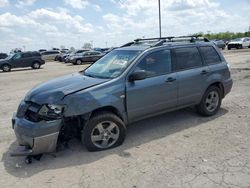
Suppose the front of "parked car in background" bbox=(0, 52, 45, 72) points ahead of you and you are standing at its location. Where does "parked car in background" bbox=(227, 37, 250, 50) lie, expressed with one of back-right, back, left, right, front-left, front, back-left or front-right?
back

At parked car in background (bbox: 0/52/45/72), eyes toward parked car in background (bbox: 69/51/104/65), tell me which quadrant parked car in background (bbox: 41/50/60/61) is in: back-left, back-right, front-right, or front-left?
front-left

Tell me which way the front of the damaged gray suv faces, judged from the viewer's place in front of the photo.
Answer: facing the viewer and to the left of the viewer

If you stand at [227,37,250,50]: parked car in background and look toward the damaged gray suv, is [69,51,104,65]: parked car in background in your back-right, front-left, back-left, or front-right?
front-right

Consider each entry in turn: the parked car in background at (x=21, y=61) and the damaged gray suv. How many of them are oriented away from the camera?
0

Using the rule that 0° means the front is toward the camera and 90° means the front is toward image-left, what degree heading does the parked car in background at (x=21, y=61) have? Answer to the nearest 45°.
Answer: approximately 90°

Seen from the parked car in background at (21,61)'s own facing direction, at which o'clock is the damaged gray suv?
The damaged gray suv is roughly at 9 o'clock from the parked car in background.

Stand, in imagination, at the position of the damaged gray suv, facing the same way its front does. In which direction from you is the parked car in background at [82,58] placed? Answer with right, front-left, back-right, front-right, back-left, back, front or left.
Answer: back-right

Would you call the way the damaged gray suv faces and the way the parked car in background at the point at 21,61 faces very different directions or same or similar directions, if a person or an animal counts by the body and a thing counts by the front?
same or similar directions

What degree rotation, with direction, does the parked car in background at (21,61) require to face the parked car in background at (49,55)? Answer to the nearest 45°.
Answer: approximately 90° to its right
